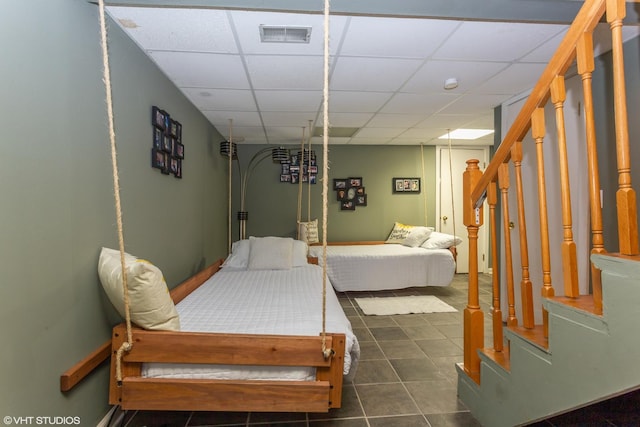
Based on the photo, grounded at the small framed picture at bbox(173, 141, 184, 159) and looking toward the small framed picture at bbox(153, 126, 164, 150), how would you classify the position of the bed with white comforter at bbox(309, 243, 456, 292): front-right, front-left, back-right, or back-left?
back-left

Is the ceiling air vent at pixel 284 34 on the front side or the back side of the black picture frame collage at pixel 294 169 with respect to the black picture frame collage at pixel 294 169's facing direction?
on the front side

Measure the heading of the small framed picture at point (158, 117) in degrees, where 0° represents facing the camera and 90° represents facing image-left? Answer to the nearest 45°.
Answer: approximately 315°

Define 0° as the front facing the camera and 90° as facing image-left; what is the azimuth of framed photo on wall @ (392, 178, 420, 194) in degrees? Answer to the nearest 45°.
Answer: approximately 0°

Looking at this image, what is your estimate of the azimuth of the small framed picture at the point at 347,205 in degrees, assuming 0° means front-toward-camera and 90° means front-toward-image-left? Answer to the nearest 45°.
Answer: approximately 0°

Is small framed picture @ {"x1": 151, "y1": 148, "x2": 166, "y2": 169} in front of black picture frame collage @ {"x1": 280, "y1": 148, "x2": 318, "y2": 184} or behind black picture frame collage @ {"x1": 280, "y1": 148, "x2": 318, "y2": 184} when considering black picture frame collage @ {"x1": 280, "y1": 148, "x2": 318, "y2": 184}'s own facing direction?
in front

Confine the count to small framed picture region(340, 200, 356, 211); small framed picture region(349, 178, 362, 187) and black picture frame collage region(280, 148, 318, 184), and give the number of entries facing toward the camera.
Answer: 3

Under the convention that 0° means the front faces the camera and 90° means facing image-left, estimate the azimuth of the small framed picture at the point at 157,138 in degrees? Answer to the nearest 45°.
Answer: approximately 315°

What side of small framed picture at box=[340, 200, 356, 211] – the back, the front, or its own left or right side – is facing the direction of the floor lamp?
right

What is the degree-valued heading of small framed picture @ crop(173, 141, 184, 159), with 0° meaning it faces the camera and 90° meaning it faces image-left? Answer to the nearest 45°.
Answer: approximately 315°

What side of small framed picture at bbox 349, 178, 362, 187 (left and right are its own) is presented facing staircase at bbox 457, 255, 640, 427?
front

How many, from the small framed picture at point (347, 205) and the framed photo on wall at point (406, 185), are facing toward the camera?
2
